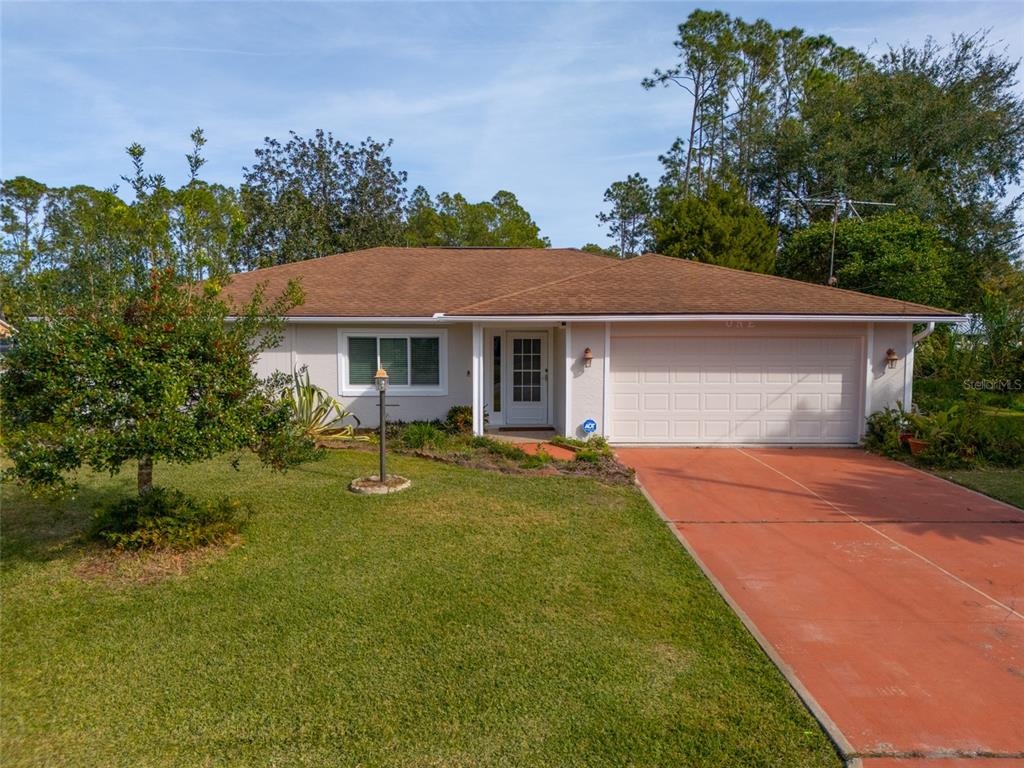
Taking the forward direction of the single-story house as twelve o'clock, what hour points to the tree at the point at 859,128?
The tree is roughly at 7 o'clock from the single-story house.

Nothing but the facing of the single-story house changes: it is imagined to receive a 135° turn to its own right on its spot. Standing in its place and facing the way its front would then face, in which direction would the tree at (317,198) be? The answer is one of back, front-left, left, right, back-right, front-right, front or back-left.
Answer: front

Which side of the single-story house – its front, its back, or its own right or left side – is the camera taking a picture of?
front

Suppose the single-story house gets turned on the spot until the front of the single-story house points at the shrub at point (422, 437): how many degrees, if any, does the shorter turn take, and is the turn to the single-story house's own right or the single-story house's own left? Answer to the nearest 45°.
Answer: approximately 90° to the single-story house's own right

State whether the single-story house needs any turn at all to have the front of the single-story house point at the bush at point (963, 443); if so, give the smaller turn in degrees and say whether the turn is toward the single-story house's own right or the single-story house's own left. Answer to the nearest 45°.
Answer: approximately 90° to the single-story house's own left

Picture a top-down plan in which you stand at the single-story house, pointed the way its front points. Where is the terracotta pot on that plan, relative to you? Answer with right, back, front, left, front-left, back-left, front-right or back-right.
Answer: left

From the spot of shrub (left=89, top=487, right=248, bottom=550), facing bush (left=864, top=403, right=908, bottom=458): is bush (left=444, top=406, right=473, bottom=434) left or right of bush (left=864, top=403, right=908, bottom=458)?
left

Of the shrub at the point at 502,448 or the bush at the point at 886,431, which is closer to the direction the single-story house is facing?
the shrub

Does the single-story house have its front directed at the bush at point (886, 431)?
no

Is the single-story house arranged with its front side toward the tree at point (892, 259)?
no

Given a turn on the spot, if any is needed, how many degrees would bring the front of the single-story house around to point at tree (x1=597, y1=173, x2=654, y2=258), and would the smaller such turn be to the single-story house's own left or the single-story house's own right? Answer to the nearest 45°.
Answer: approximately 180°

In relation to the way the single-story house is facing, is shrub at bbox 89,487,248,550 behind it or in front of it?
in front

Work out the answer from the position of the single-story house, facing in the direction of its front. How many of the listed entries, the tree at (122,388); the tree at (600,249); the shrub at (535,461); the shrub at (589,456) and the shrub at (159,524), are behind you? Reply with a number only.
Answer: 1

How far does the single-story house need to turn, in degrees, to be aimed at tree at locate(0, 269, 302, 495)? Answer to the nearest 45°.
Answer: approximately 45° to its right

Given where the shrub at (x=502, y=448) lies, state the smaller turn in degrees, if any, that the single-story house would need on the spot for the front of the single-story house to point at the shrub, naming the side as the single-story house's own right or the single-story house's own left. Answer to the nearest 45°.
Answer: approximately 45° to the single-story house's own right
